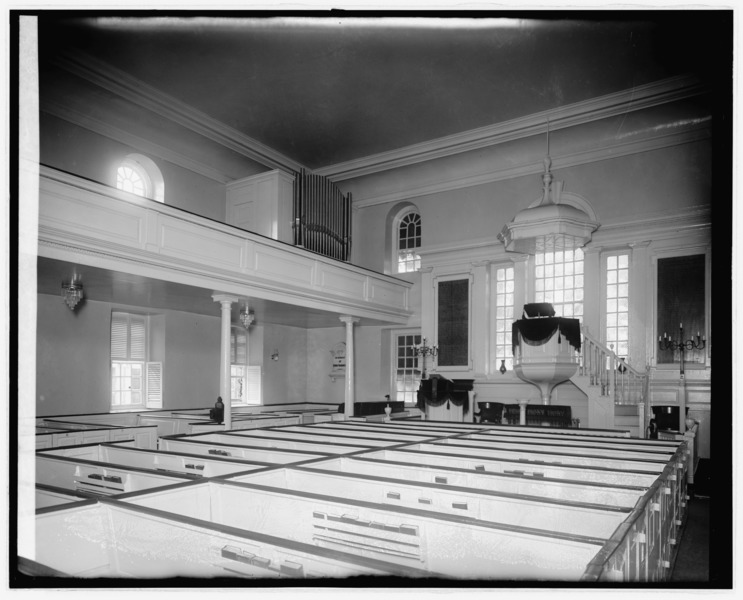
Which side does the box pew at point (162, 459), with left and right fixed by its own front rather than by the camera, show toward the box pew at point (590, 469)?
right

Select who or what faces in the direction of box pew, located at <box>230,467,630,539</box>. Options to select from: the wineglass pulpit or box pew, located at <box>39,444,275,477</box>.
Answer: the wineglass pulpit

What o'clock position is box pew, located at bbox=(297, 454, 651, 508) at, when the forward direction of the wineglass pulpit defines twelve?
The box pew is roughly at 12 o'clock from the wineglass pulpit.

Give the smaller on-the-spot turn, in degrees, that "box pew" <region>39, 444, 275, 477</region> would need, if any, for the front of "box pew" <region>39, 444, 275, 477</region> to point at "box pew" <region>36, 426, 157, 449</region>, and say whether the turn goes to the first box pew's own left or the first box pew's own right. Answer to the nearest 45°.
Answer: approximately 45° to the first box pew's own left

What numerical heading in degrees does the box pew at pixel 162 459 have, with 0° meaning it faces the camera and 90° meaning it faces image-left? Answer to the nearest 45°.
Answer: approximately 225°

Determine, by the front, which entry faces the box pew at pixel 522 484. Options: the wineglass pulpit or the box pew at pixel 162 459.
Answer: the wineglass pulpit

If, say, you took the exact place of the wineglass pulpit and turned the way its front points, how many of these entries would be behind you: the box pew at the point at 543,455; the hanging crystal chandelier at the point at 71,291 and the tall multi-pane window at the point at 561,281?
1

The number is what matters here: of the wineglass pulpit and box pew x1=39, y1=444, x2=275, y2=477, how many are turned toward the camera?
1

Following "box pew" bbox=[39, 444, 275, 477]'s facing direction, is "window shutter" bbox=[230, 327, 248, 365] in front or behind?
in front

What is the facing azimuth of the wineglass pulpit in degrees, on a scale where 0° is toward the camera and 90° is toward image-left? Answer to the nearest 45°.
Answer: approximately 0°
